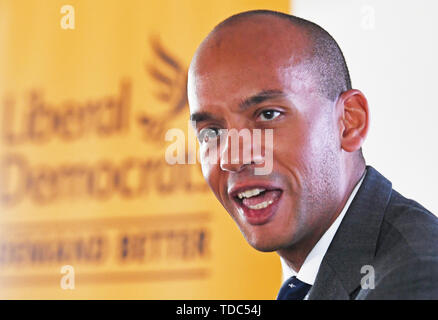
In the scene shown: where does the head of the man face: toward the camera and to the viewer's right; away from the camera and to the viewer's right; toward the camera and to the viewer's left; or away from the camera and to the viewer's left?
toward the camera and to the viewer's left

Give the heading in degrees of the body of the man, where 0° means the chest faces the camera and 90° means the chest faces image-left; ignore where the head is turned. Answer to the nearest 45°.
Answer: approximately 45°
